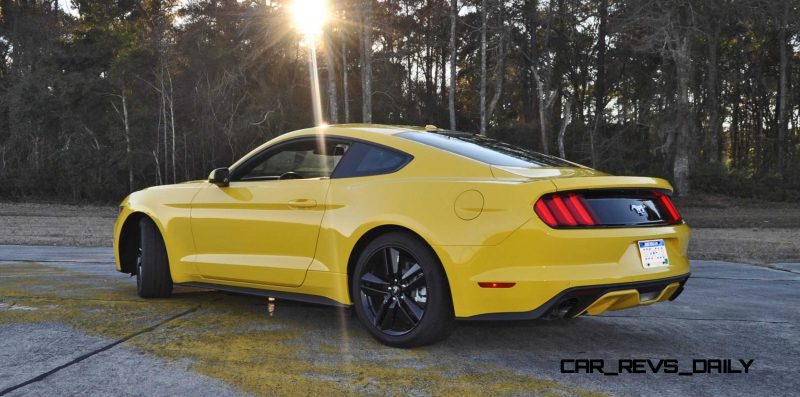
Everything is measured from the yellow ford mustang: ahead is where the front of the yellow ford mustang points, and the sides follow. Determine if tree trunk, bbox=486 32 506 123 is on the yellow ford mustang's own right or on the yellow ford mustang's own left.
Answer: on the yellow ford mustang's own right

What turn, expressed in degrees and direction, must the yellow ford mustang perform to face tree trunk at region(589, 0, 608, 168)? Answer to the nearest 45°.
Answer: approximately 45° to its right

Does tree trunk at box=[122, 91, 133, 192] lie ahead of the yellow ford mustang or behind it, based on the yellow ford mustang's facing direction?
ahead

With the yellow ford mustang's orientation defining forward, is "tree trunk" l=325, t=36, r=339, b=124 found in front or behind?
in front

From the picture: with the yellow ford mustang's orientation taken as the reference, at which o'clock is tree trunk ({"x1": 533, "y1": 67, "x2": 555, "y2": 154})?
The tree trunk is roughly at 2 o'clock from the yellow ford mustang.

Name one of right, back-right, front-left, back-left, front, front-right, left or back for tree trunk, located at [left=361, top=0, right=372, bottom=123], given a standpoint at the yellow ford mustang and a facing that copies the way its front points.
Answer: front-right

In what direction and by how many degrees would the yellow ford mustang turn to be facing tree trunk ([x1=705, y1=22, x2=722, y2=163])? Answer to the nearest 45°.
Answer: approximately 90° to its right

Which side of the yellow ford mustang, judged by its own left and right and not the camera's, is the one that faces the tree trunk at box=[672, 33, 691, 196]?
right

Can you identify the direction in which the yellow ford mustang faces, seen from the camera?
facing away from the viewer and to the left of the viewer

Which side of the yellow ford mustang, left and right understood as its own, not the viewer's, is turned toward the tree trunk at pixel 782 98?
right
